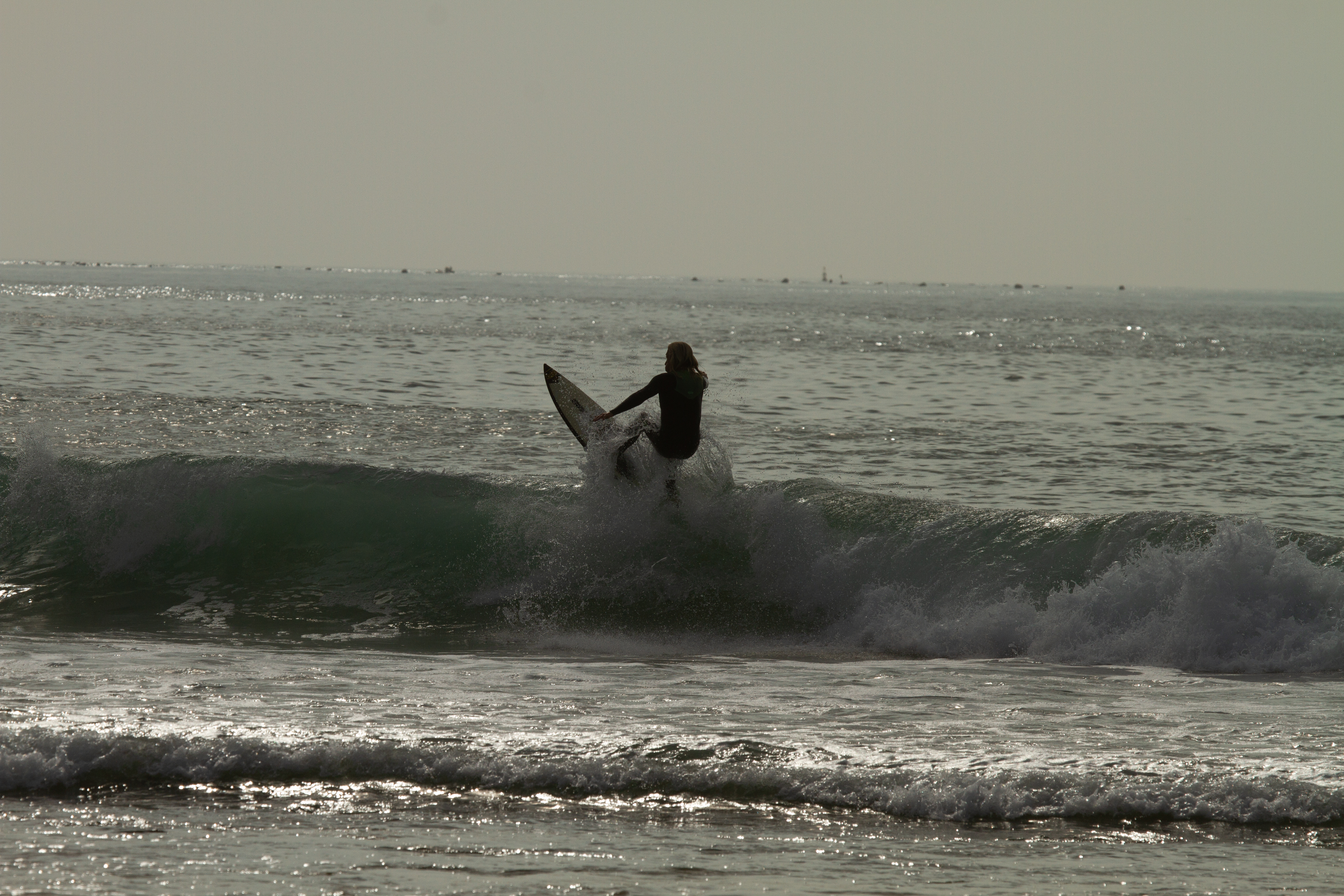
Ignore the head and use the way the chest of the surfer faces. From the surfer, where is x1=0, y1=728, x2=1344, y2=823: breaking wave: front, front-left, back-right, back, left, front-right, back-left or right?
back-left

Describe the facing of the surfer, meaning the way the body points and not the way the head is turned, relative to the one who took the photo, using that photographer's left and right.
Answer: facing away from the viewer and to the left of the viewer
